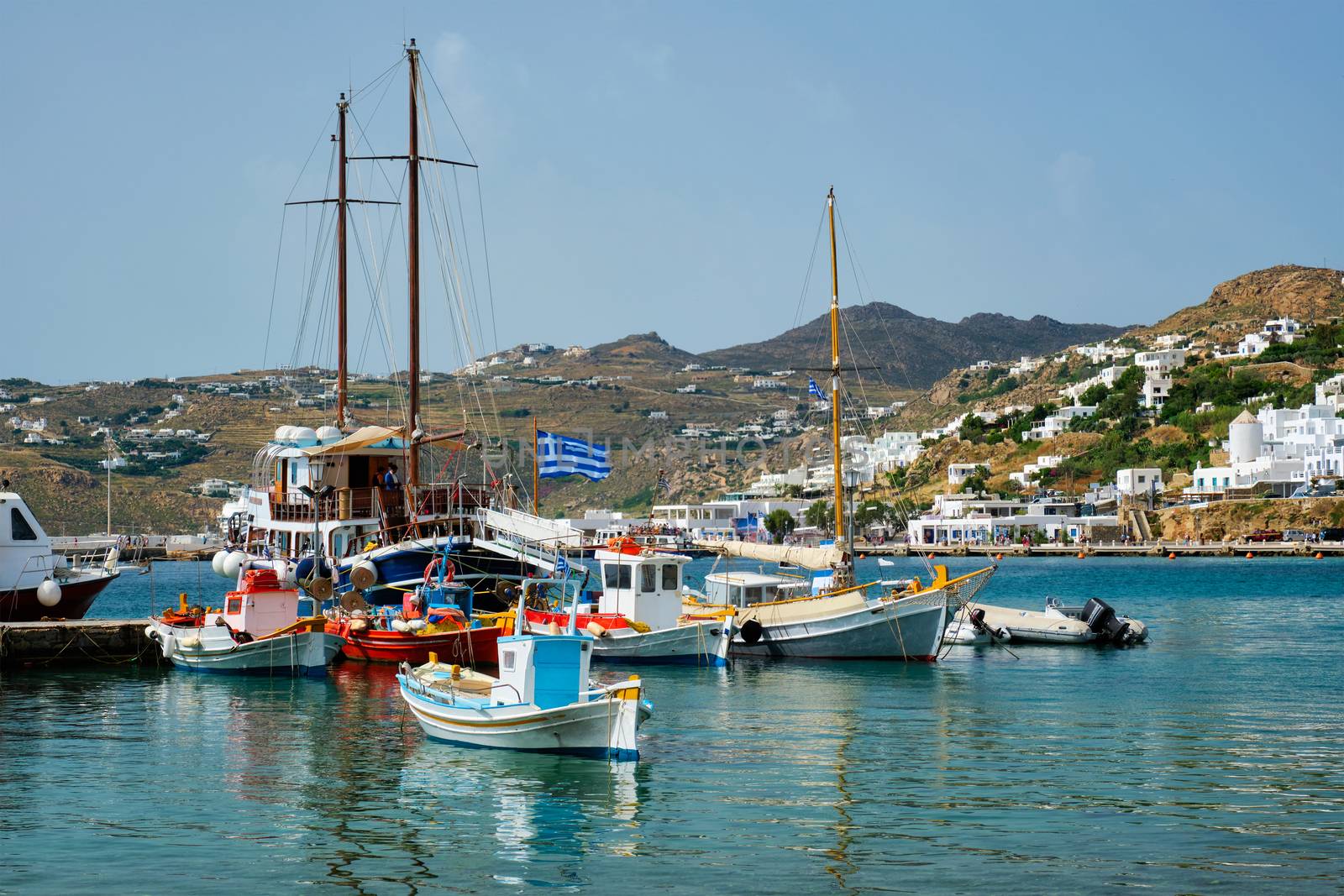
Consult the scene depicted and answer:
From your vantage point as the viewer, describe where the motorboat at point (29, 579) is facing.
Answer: facing to the right of the viewer

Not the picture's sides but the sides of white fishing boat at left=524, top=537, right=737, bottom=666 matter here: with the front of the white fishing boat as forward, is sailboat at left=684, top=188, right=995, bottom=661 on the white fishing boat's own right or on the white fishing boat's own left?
on the white fishing boat's own left

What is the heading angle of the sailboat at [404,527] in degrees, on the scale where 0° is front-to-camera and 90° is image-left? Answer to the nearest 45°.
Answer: approximately 315°

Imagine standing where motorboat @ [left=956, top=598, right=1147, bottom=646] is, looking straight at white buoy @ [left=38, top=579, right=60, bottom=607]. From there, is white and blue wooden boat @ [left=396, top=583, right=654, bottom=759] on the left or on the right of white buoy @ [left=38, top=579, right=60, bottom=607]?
left

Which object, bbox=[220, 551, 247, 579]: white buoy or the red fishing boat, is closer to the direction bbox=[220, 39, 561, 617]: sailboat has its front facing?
the red fishing boat

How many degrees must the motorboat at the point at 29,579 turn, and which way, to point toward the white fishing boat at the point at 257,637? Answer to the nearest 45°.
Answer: approximately 45° to its right

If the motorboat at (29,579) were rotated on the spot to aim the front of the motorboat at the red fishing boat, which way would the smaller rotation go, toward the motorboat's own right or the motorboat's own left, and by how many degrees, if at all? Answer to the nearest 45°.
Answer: approximately 45° to the motorboat's own right
